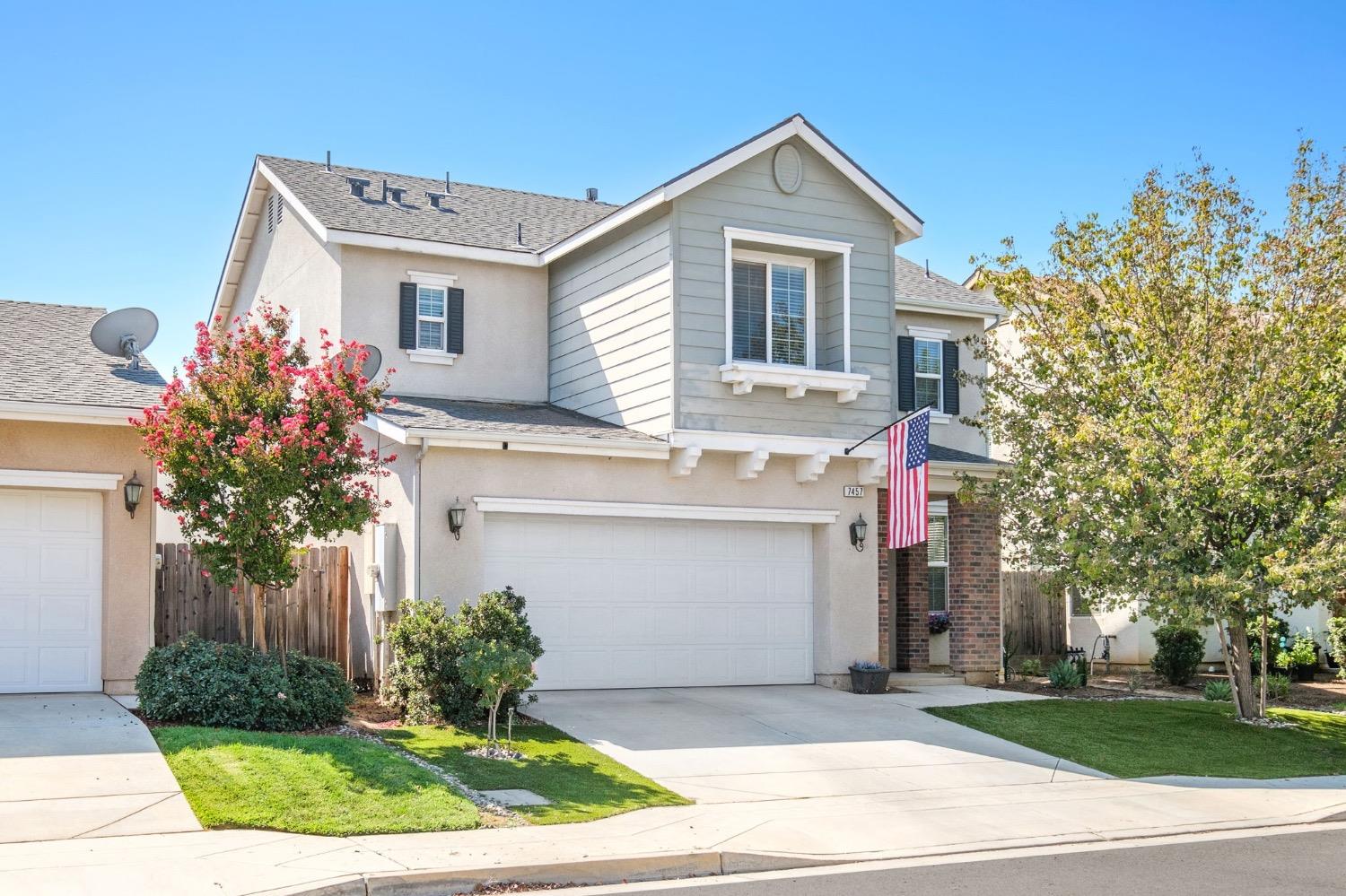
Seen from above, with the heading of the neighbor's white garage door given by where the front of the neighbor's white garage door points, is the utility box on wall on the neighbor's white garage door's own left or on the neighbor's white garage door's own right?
on the neighbor's white garage door's own left

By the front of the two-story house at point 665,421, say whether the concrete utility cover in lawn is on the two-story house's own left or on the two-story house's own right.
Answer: on the two-story house's own right

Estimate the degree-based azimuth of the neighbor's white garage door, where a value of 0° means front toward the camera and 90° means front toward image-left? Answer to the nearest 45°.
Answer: approximately 0°

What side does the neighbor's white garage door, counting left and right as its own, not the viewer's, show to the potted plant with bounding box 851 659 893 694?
left

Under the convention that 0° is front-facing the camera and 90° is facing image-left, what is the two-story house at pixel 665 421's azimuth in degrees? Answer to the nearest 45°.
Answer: approximately 315°

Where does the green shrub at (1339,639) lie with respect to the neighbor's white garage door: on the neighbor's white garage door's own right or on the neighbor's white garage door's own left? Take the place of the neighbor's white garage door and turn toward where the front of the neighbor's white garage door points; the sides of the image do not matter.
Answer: on the neighbor's white garage door's own left
